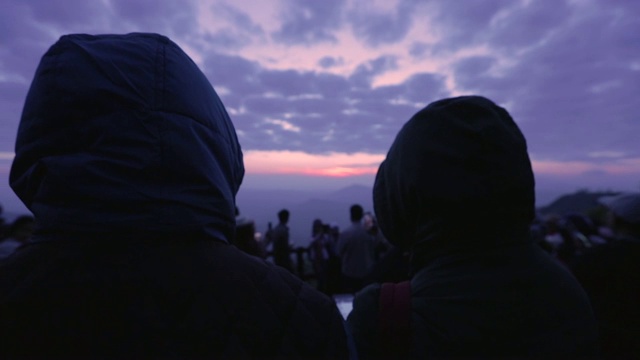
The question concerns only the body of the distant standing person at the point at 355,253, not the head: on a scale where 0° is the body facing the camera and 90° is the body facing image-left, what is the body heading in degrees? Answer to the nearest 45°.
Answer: approximately 180°

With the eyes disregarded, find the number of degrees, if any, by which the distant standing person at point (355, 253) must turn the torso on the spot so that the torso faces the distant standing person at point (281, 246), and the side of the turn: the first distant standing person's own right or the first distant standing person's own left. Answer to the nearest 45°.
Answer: approximately 45° to the first distant standing person's own left
